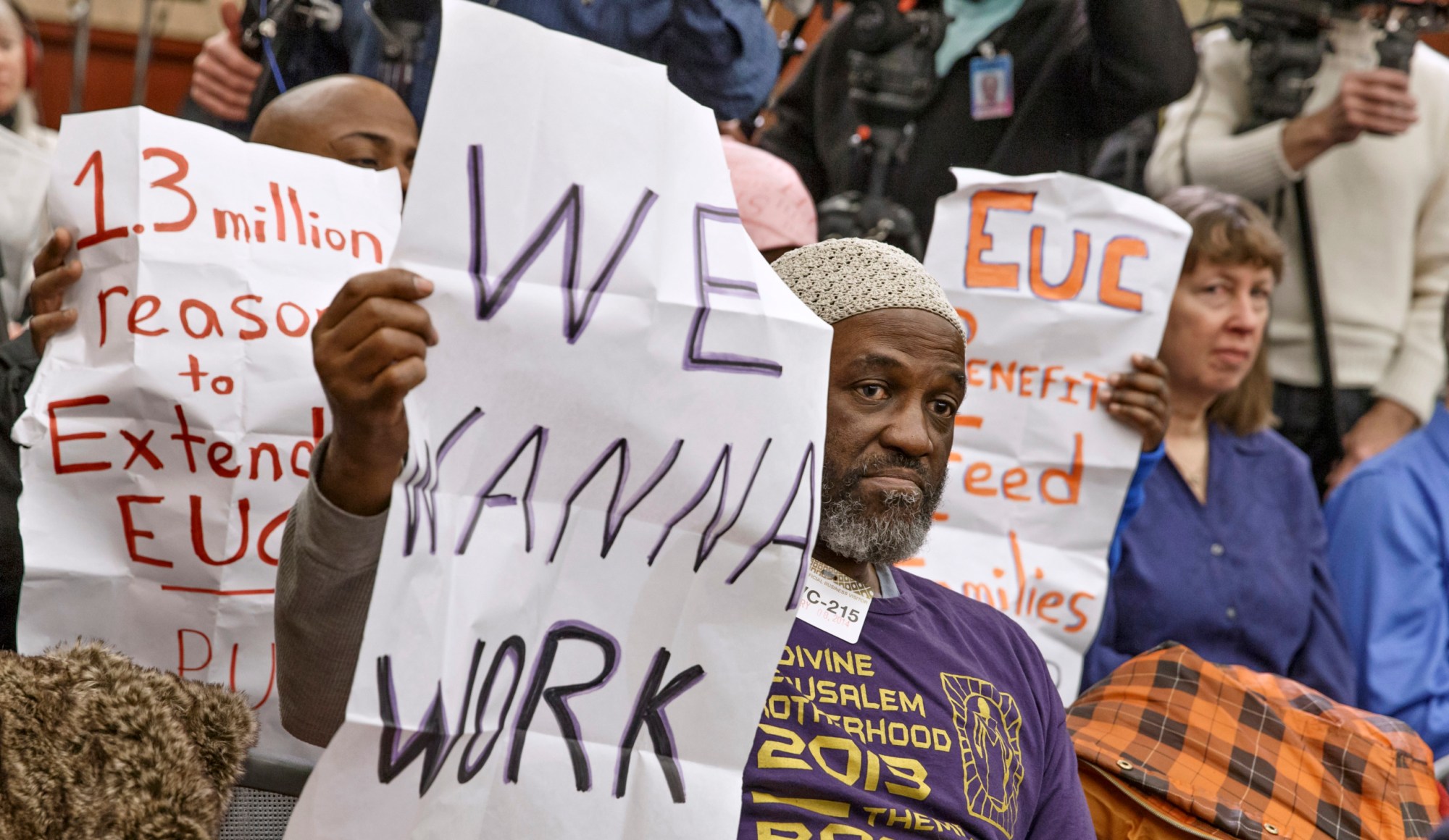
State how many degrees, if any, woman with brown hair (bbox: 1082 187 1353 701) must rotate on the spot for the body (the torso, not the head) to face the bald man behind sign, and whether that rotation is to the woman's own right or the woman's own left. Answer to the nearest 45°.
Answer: approximately 45° to the woman's own right

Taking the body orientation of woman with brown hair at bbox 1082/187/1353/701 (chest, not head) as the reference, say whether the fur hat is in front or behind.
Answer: in front

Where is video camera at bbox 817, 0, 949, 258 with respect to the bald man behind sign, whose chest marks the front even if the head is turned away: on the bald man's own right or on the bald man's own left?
on the bald man's own left

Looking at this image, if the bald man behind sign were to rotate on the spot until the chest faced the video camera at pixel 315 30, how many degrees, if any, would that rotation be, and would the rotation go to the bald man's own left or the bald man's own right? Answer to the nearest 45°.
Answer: approximately 135° to the bald man's own left

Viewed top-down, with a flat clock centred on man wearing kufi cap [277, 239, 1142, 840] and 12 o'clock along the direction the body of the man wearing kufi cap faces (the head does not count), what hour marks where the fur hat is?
The fur hat is roughly at 2 o'clock from the man wearing kufi cap.

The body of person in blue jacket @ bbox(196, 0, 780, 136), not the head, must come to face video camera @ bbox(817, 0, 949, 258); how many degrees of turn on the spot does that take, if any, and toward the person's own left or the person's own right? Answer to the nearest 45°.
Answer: approximately 90° to the person's own left

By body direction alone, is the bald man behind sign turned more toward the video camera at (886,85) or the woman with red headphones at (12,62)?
the video camera

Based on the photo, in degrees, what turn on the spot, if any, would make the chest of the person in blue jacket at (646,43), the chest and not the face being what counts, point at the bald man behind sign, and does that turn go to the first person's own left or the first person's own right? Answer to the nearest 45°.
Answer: approximately 45° to the first person's own right
